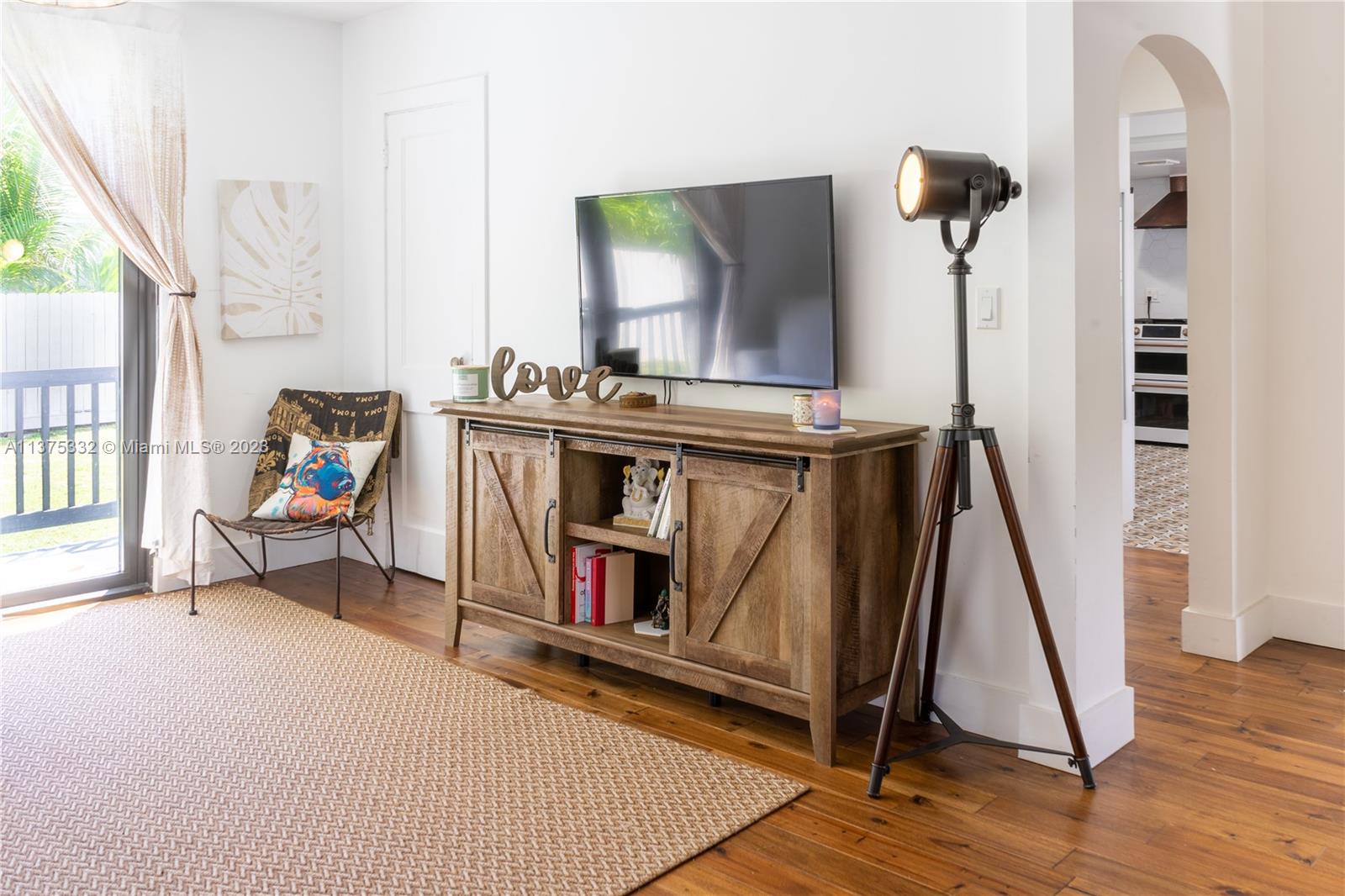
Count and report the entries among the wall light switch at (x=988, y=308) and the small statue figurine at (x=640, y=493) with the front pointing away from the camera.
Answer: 0

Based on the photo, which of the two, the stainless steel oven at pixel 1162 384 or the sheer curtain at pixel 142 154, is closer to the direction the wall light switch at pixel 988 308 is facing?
the sheer curtain

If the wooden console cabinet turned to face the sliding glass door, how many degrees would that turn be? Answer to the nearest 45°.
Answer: approximately 90° to its right

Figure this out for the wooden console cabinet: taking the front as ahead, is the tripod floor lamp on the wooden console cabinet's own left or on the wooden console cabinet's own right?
on the wooden console cabinet's own left

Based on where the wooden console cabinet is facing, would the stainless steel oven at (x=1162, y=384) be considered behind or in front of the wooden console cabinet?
behind

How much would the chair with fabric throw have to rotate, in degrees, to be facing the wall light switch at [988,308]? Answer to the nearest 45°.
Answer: approximately 90° to its left
